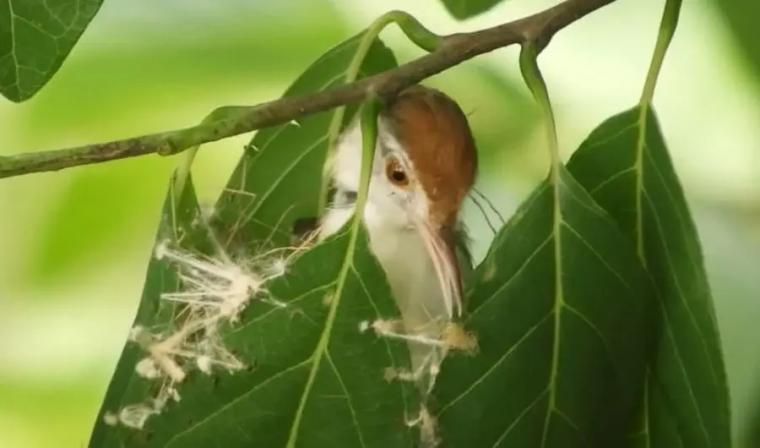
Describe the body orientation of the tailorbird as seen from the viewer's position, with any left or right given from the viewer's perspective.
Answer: facing the viewer and to the right of the viewer

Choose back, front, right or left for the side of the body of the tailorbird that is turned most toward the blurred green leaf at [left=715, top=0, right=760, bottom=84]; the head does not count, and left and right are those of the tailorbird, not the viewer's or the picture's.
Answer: left
